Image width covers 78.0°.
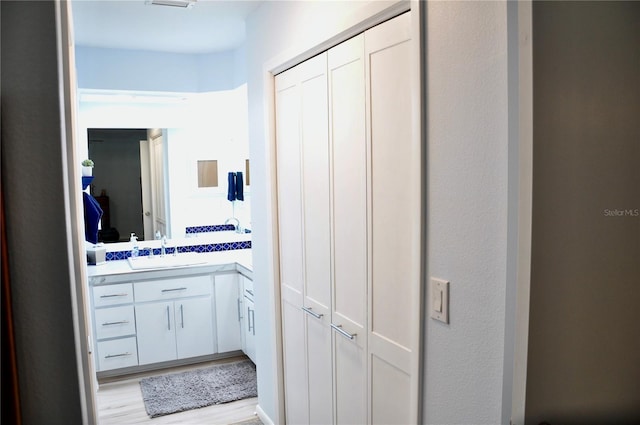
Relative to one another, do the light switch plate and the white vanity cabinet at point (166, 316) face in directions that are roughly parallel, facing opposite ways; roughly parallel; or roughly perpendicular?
roughly perpendicular

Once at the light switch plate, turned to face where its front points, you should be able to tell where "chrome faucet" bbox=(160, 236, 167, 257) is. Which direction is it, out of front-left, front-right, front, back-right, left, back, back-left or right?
right

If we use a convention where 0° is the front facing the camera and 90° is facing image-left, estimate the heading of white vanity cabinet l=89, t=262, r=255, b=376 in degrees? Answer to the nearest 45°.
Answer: approximately 0°

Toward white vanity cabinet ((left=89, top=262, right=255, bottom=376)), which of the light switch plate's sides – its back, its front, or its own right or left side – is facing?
right

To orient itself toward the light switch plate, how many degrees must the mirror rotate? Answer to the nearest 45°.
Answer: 0° — it already faces it

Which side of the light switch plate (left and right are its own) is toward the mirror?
right

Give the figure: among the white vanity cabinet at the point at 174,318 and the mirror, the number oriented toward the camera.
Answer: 2

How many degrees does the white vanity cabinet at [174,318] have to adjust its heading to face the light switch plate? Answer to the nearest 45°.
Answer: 0° — it already faces it

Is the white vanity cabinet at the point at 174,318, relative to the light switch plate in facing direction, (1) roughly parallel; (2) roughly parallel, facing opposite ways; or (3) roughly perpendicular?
roughly perpendicular

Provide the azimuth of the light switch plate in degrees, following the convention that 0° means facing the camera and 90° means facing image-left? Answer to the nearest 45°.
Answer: approximately 45°

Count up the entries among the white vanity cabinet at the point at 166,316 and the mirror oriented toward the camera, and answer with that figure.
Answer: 2
